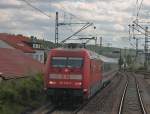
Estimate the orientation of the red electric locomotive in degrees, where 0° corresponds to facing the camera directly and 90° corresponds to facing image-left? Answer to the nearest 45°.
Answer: approximately 0°
